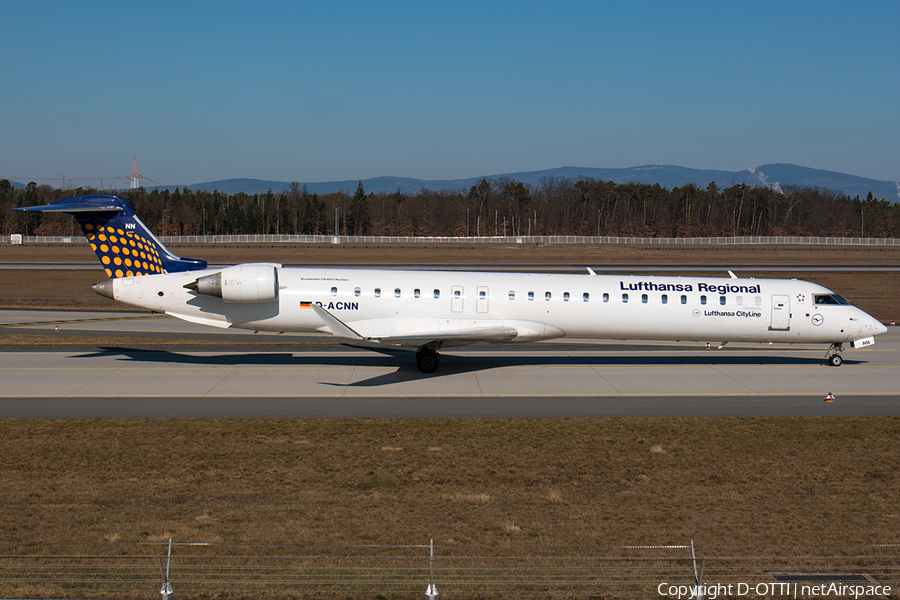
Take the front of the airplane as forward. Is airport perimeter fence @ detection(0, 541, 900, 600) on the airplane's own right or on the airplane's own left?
on the airplane's own right

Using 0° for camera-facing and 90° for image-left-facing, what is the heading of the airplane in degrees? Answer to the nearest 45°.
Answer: approximately 270°
